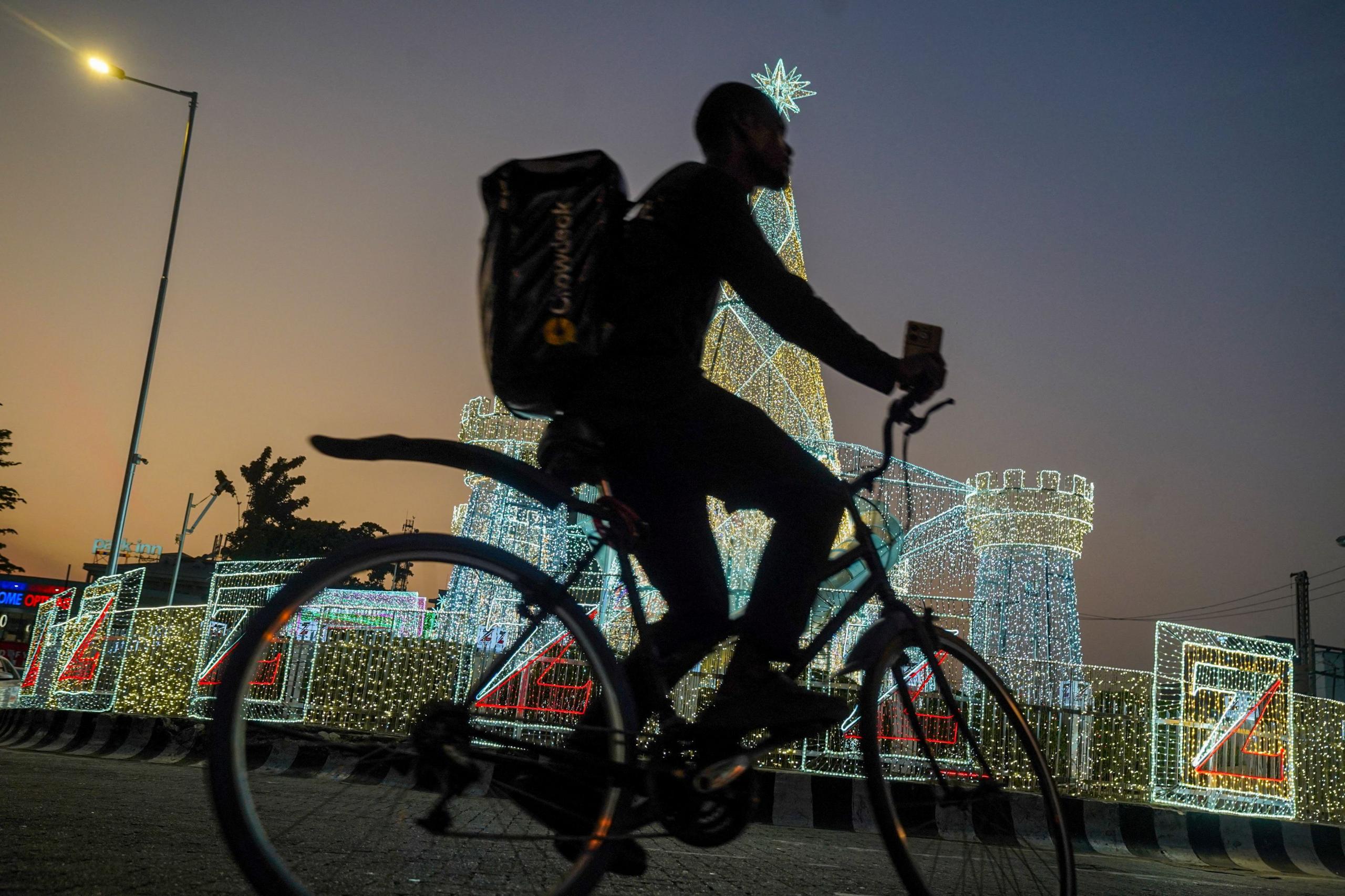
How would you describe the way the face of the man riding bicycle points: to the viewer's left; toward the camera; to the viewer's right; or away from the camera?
to the viewer's right

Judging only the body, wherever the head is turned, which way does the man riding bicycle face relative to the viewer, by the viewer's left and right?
facing to the right of the viewer

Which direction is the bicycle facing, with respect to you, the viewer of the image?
facing to the right of the viewer

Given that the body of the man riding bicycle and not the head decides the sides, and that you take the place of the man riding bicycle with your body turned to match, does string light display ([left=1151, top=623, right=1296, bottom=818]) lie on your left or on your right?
on your left

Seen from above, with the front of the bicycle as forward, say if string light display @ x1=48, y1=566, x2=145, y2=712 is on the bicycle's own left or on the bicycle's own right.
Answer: on the bicycle's own left

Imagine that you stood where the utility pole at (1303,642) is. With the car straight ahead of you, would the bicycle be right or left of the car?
left

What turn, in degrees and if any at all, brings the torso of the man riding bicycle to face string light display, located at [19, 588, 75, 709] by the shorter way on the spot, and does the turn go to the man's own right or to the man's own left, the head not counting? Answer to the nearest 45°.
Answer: approximately 135° to the man's own left

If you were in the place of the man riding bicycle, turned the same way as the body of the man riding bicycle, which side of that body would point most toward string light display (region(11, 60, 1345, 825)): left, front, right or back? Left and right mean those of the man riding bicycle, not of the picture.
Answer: left

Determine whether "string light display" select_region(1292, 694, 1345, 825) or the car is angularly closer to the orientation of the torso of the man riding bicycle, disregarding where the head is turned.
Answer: the string light display

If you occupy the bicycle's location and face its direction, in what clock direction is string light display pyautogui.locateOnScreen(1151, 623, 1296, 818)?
The string light display is roughly at 10 o'clock from the bicycle.

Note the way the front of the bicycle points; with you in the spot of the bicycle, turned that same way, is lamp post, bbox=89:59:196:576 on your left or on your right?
on your left

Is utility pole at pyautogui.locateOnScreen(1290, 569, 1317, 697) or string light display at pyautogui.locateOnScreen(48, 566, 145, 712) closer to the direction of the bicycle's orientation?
the utility pole
